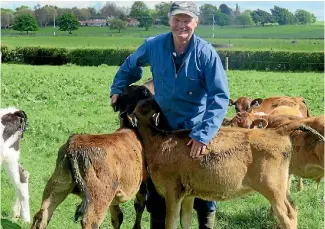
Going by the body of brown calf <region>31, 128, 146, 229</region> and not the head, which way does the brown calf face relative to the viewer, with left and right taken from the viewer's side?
facing away from the viewer and to the right of the viewer

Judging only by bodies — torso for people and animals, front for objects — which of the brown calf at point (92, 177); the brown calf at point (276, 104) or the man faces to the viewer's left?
the brown calf at point (276, 104)

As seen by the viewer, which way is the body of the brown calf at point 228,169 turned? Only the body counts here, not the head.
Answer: to the viewer's left

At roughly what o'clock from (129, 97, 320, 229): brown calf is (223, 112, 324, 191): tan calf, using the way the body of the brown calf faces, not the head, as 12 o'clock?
The tan calf is roughly at 4 o'clock from the brown calf.

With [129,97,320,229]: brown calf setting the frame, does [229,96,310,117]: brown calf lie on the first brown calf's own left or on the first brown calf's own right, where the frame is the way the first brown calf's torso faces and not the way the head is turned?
on the first brown calf's own right

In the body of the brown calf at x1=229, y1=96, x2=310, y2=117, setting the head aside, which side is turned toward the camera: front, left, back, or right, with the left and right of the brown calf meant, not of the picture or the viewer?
left

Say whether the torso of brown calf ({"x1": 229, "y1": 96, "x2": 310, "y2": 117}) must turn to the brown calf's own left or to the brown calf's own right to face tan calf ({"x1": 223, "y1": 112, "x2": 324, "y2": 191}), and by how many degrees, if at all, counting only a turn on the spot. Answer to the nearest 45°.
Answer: approximately 90° to the brown calf's own left

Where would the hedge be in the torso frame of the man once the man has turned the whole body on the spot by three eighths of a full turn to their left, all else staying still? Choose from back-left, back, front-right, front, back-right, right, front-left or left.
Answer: front-left
